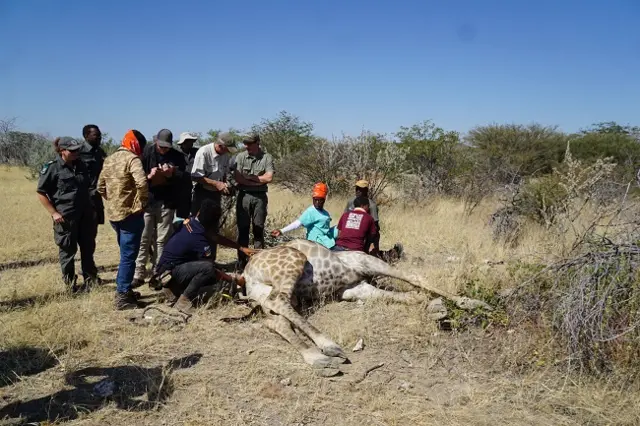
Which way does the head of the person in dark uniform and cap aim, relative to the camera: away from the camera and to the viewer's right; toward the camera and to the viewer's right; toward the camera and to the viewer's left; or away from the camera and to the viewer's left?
toward the camera and to the viewer's right

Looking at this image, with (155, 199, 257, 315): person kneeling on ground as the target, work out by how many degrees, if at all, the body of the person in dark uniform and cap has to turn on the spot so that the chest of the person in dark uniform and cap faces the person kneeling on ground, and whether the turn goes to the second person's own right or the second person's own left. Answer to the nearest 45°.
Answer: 0° — they already face them

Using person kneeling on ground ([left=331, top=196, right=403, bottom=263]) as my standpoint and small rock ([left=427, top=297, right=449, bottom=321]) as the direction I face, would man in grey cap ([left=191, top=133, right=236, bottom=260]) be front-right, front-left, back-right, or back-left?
back-right

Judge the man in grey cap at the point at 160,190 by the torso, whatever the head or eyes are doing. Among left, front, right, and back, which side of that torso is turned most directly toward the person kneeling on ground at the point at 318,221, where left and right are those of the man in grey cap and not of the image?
left

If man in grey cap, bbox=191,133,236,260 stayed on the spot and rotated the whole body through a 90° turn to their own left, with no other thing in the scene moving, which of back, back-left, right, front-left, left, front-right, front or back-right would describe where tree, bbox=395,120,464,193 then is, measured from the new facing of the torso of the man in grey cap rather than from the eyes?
front

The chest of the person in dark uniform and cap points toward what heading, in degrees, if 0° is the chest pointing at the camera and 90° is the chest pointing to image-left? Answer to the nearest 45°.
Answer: approximately 315°

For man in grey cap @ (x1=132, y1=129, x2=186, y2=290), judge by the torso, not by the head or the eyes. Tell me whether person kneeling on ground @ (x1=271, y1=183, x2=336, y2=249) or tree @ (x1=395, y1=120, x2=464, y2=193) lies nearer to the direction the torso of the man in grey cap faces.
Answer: the person kneeling on ground

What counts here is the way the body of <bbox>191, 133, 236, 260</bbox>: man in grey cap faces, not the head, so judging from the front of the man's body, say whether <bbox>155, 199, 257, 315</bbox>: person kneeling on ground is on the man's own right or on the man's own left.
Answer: on the man's own right

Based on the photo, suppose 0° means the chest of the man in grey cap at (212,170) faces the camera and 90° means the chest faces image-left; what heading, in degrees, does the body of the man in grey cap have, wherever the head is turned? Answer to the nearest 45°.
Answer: approximately 315°
